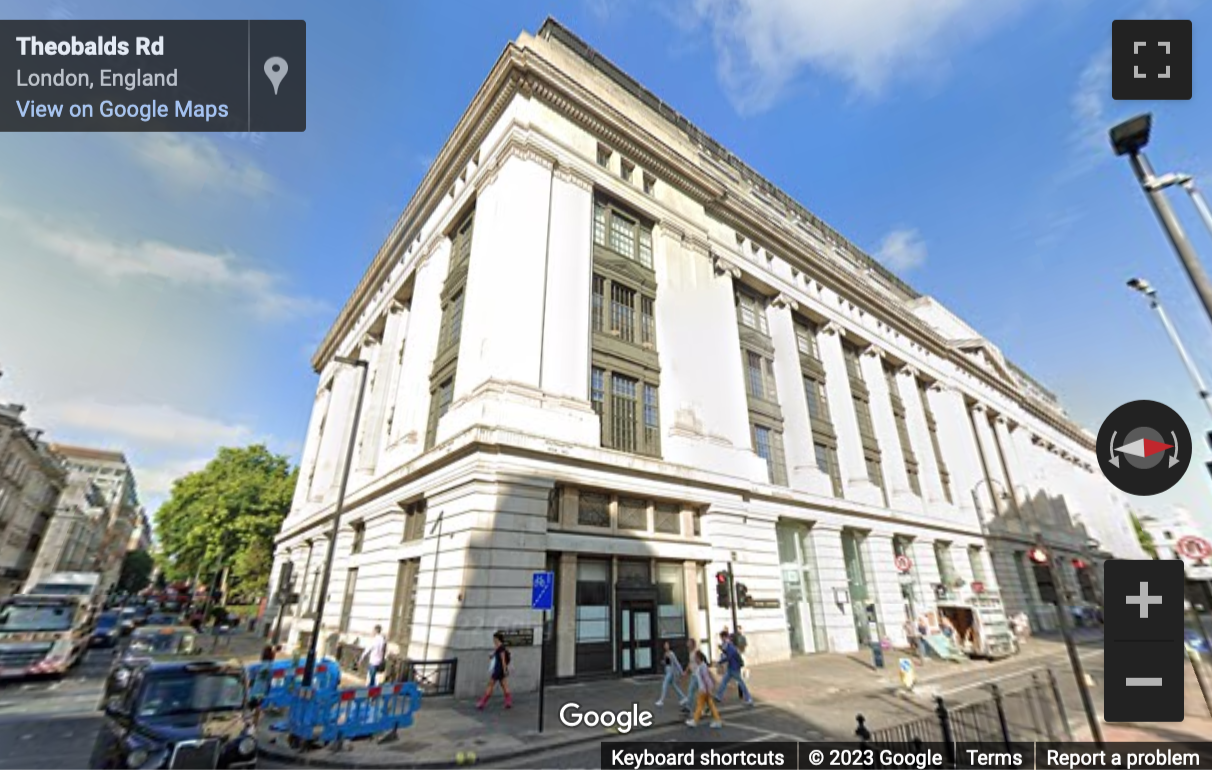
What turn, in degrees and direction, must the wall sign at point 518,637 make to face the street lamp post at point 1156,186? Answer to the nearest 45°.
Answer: approximately 45° to its left

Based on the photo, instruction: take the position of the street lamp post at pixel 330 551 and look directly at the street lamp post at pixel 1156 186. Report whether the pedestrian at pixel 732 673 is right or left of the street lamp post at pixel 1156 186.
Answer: left

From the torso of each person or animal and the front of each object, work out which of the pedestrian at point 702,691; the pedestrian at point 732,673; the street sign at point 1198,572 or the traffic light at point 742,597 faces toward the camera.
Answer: the street sign

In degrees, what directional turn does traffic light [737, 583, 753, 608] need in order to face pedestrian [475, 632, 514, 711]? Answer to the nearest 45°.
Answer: approximately 135° to its right

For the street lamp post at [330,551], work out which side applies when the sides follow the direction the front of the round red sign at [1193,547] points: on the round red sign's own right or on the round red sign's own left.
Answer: on the round red sign's own right

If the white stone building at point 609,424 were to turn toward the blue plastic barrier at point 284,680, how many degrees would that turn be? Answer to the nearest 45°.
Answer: approximately 90° to its right

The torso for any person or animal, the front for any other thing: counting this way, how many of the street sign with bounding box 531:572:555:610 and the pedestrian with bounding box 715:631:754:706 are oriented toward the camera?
1
